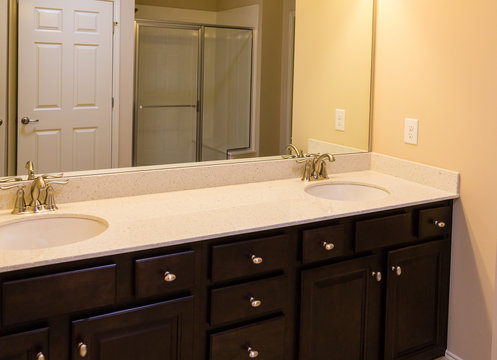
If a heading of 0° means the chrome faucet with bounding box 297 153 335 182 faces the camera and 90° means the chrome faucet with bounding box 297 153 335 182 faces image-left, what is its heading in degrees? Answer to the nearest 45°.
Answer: approximately 315°

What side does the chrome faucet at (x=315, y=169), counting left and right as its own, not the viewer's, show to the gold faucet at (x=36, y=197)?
right
